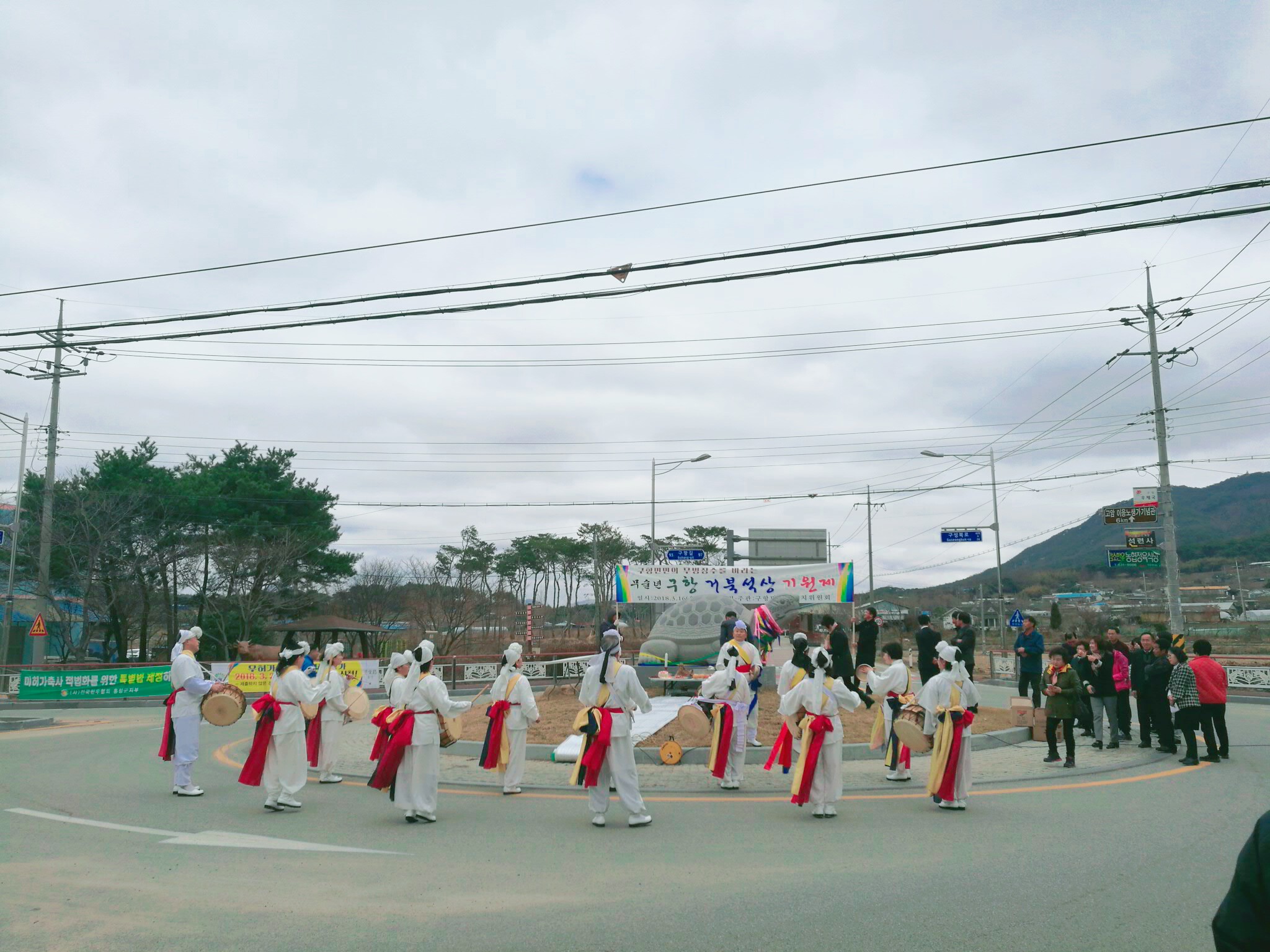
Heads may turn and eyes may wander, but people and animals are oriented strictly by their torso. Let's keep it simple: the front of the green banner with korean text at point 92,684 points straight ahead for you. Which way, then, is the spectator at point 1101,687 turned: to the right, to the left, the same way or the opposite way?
to the right

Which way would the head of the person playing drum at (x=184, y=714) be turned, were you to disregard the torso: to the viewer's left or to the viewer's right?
to the viewer's right

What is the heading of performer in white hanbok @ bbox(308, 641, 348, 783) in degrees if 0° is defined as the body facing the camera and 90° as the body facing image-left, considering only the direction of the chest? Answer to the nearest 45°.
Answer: approximately 270°

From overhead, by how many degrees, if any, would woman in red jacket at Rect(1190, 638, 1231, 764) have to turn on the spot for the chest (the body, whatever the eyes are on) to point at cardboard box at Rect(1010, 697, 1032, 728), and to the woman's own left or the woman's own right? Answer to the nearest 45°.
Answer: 0° — they already face it

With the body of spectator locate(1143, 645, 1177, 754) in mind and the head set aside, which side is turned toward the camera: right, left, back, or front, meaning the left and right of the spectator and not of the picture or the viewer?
left

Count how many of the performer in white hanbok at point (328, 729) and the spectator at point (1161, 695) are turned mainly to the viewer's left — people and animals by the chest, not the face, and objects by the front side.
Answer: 1

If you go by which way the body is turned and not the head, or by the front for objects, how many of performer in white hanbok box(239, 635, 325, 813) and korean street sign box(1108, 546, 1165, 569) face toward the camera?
1
